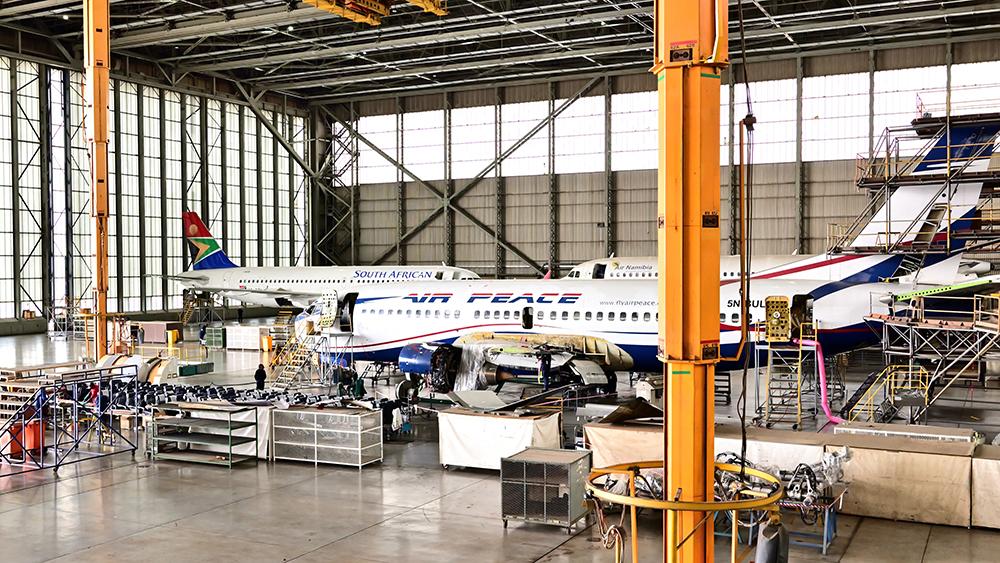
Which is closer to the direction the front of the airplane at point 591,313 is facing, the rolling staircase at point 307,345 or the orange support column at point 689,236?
the rolling staircase

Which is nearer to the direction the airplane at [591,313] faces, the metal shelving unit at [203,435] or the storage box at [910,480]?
the metal shelving unit

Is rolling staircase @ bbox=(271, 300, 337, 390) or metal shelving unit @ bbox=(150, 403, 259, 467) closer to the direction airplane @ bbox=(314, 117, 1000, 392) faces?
the rolling staircase

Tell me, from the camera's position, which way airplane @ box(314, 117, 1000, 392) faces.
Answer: facing to the left of the viewer

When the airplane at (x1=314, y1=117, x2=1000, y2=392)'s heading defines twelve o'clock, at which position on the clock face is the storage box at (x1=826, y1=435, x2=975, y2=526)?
The storage box is roughly at 8 o'clock from the airplane.

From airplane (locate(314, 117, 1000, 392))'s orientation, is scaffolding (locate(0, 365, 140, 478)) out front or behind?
out front

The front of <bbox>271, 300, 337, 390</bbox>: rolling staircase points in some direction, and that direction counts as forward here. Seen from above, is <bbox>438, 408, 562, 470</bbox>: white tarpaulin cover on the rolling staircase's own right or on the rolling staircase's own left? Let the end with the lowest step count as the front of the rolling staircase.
on the rolling staircase's own left

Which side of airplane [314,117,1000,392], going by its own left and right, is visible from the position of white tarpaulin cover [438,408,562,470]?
left
